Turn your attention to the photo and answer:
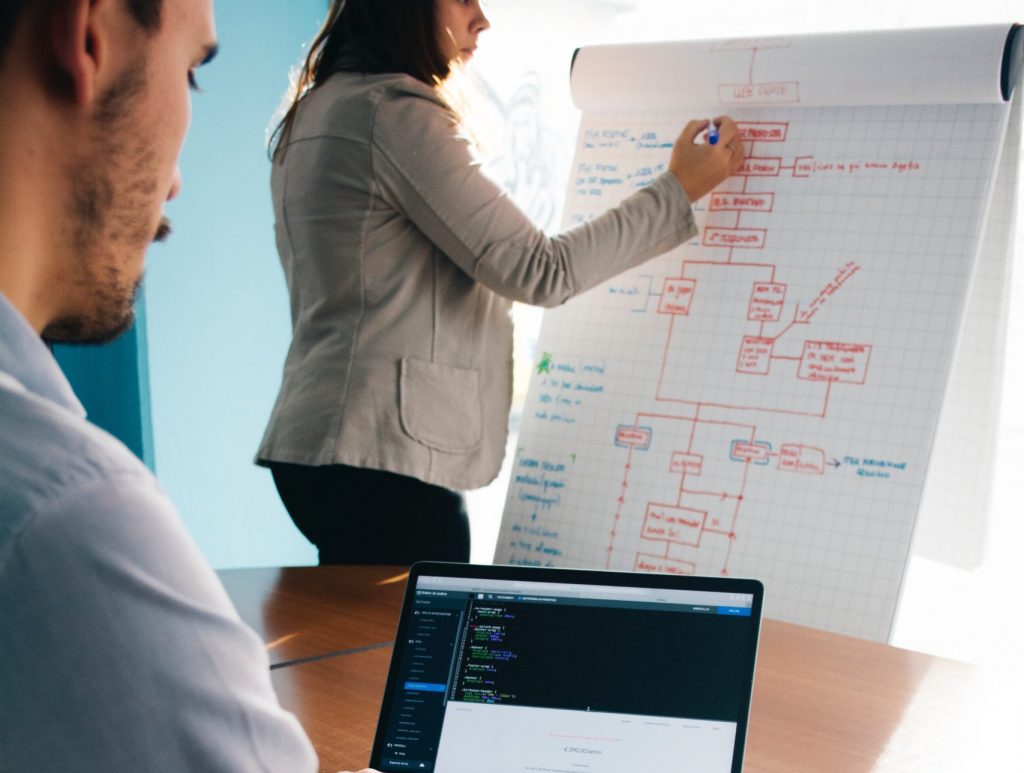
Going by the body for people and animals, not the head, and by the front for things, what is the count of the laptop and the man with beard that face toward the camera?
1

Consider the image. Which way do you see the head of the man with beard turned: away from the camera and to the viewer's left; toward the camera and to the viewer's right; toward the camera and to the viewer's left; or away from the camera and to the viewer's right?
away from the camera and to the viewer's right

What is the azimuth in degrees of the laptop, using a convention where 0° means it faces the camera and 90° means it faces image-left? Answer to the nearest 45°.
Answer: approximately 0°

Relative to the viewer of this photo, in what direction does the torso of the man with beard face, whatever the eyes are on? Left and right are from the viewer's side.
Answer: facing away from the viewer and to the right of the viewer

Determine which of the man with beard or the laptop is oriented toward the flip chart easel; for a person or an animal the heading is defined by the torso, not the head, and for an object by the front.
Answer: the man with beard

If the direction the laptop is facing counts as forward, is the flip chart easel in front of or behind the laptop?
behind

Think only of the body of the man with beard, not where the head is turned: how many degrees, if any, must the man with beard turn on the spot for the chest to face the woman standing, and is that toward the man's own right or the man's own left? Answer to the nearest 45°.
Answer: approximately 45° to the man's own left
